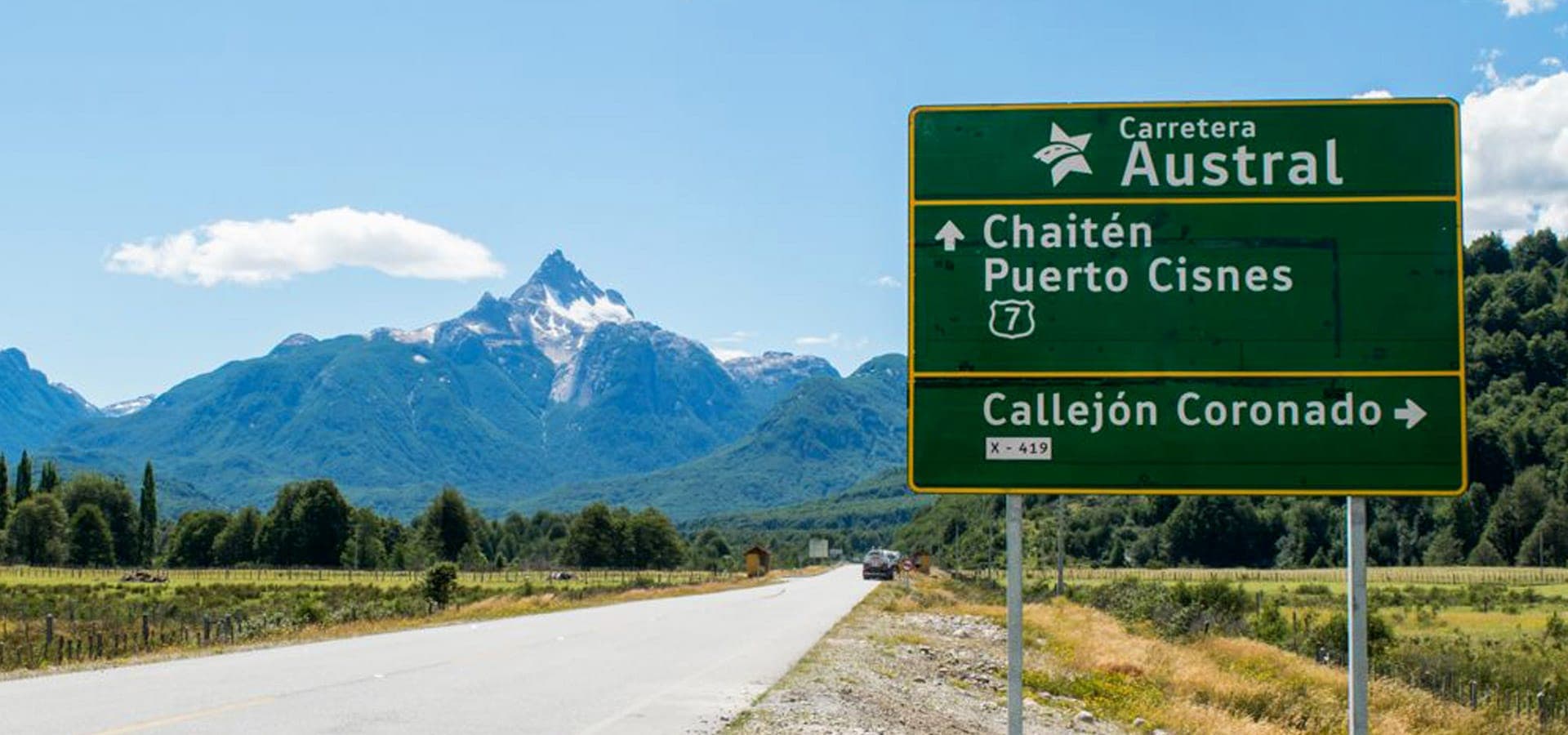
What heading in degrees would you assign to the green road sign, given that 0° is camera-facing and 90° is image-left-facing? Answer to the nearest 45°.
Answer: approximately 0°
